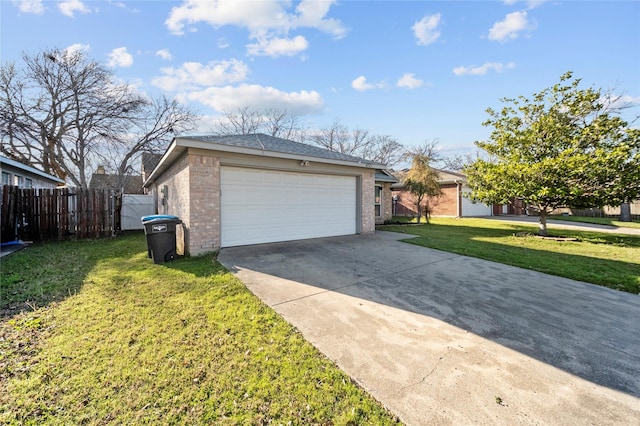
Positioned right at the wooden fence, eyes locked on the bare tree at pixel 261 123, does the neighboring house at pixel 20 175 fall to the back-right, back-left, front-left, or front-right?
front-left

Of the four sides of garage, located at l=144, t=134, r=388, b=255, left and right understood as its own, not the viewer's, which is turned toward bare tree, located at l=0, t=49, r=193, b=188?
back

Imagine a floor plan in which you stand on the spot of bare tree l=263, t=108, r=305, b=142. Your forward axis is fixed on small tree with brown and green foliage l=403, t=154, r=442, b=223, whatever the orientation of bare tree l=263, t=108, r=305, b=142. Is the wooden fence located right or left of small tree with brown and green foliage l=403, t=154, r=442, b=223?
right

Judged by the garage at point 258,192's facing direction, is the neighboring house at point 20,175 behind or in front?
behind

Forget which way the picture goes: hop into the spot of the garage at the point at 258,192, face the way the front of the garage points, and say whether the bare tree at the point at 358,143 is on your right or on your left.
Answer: on your left

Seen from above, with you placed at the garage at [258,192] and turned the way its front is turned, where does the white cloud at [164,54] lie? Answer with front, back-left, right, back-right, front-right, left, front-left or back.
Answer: back

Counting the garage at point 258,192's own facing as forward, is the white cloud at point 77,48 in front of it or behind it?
behind

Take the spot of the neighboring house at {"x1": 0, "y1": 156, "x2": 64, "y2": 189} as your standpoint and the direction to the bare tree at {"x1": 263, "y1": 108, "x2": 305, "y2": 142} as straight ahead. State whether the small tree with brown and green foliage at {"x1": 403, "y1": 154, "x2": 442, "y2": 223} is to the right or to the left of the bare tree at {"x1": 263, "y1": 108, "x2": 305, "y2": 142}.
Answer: right

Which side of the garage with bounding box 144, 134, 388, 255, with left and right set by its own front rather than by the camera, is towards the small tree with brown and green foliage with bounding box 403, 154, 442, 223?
left
